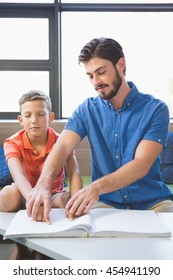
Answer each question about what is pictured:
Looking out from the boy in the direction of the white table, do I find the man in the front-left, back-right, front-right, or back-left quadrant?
front-left

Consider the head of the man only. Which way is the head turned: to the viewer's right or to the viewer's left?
to the viewer's left

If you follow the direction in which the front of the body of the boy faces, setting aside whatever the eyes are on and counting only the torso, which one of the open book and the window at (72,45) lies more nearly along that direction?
the open book

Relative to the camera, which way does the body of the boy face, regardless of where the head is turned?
toward the camera

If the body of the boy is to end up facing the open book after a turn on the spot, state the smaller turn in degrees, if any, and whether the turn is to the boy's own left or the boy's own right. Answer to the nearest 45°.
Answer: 0° — they already face it

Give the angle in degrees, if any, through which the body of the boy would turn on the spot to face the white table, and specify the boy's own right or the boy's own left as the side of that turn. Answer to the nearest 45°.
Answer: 0° — they already face it

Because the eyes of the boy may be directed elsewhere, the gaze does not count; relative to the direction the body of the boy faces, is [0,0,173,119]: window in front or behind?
behind

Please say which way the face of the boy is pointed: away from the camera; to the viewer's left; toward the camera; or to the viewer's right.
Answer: toward the camera
